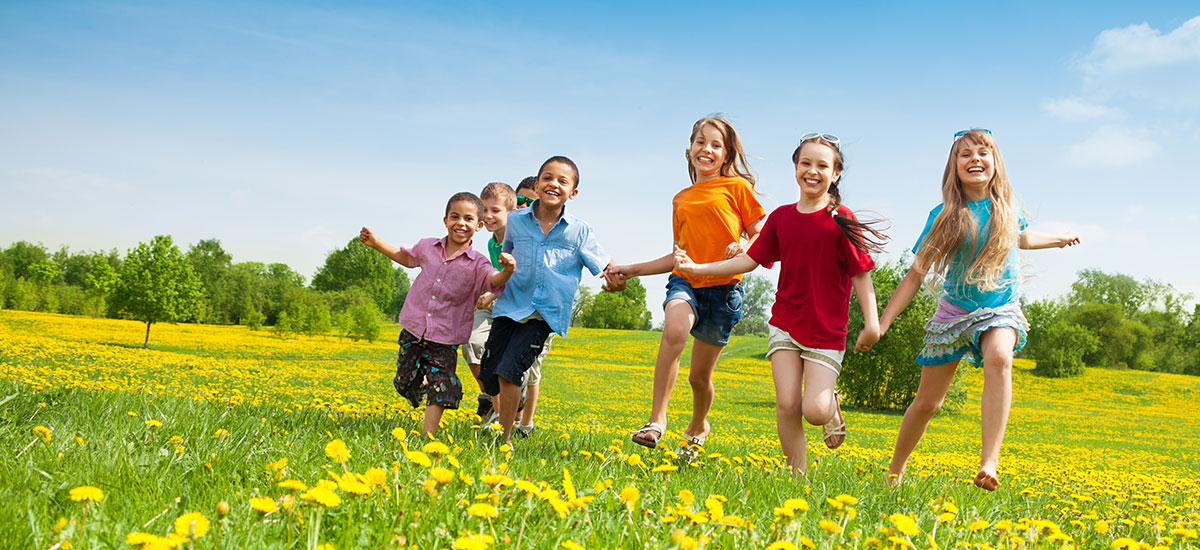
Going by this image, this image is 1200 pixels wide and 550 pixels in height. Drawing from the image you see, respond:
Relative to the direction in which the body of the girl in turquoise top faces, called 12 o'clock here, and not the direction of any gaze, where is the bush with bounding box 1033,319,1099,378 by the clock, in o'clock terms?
The bush is roughly at 6 o'clock from the girl in turquoise top.

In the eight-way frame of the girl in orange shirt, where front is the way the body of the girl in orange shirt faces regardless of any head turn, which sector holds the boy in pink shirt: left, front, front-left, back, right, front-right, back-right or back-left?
front-right

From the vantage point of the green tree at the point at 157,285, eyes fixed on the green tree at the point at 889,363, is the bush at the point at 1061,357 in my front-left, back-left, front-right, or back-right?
front-left

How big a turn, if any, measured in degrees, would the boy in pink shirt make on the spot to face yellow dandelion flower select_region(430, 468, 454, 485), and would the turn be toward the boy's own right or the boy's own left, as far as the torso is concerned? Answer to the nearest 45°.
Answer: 0° — they already face it

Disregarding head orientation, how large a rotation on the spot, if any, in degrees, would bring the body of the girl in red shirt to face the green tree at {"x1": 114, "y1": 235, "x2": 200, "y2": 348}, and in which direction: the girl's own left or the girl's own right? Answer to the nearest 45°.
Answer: approximately 135° to the girl's own right

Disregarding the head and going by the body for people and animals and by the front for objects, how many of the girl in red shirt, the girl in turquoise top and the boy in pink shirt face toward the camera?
3

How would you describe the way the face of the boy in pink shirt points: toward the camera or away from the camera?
toward the camera

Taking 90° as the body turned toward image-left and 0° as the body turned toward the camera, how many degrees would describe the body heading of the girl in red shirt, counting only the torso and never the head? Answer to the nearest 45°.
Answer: approximately 0°

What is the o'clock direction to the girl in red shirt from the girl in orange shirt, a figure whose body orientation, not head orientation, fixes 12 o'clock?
The girl in red shirt is roughly at 9 o'clock from the girl in orange shirt.

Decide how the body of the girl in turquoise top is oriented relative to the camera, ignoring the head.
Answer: toward the camera

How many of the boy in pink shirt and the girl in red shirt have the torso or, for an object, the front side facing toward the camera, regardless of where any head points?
2

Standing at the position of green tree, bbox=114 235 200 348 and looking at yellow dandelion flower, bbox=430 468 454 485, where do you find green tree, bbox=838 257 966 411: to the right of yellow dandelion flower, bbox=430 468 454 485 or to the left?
left

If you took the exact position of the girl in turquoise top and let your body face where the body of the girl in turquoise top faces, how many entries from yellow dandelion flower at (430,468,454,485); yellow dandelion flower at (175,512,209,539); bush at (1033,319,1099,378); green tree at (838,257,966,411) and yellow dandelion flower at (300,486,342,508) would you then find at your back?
2

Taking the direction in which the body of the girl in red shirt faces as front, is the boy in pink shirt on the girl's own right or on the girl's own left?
on the girl's own right

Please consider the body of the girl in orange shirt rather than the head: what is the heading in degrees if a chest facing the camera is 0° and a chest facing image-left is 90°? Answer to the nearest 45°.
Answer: approximately 45°

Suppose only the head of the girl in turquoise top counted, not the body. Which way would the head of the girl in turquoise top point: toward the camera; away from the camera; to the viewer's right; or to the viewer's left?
toward the camera

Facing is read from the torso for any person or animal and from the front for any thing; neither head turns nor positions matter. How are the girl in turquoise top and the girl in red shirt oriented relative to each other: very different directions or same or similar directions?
same or similar directions
